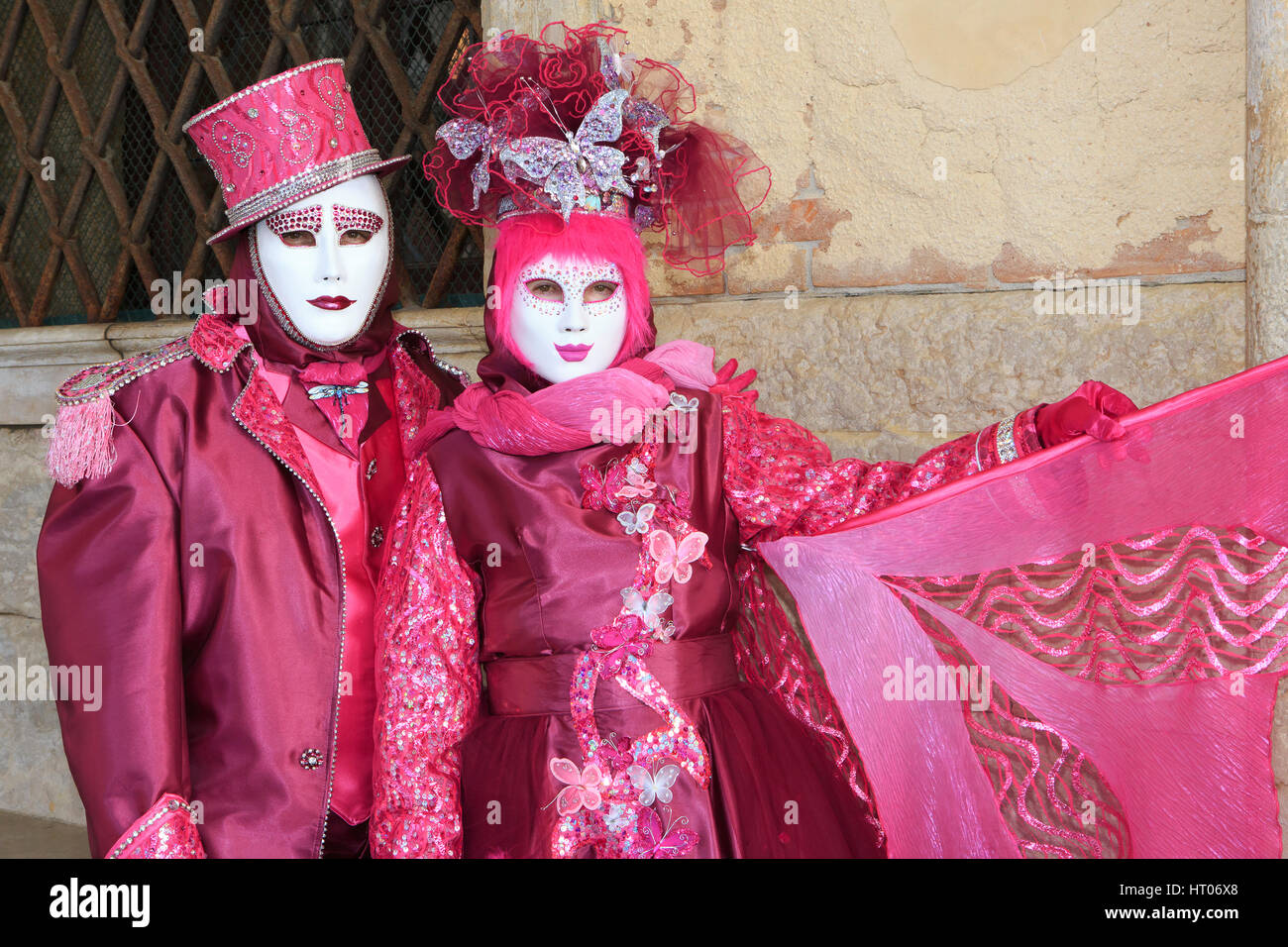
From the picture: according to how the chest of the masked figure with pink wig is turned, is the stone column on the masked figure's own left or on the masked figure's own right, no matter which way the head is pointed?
on the masked figure's own left

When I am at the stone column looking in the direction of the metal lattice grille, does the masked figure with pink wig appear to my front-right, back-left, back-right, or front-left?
front-left

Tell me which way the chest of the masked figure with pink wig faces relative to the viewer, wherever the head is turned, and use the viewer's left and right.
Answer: facing the viewer

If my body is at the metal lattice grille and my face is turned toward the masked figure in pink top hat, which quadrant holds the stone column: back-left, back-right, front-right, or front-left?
front-left
